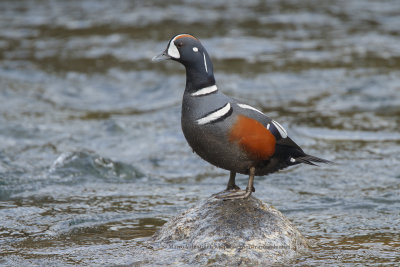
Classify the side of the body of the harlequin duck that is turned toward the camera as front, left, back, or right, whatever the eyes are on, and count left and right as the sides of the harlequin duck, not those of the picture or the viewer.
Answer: left
